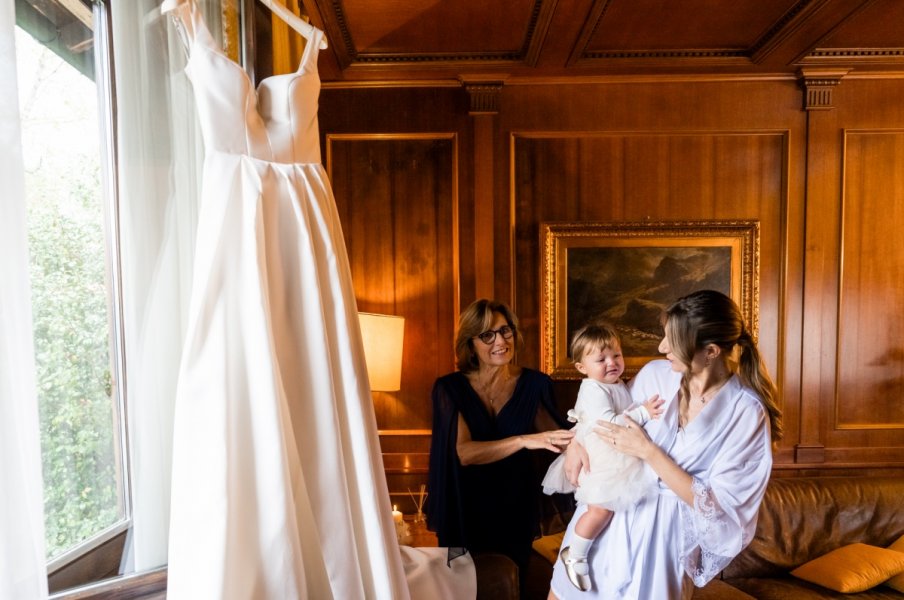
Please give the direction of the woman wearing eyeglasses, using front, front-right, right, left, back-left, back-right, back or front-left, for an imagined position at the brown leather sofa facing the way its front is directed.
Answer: front-right

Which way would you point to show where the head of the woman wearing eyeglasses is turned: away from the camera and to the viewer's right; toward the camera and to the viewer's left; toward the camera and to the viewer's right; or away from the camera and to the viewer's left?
toward the camera and to the viewer's right

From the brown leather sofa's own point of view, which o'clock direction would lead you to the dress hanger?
The dress hanger is roughly at 1 o'clock from the brown leather sofa.

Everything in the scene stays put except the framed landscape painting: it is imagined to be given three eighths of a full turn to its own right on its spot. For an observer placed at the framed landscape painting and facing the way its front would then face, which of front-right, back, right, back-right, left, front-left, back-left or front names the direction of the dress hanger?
back-left

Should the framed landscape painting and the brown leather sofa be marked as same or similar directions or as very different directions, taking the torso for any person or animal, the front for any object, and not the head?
same or similar directions

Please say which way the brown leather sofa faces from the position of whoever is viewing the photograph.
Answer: facing the viewer

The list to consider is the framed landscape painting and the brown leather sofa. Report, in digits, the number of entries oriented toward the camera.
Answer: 2

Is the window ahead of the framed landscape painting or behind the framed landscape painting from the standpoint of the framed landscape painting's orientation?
ahead

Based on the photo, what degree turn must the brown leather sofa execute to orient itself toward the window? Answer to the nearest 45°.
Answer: approximately 45° to its right

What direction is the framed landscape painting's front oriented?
toward the camera
